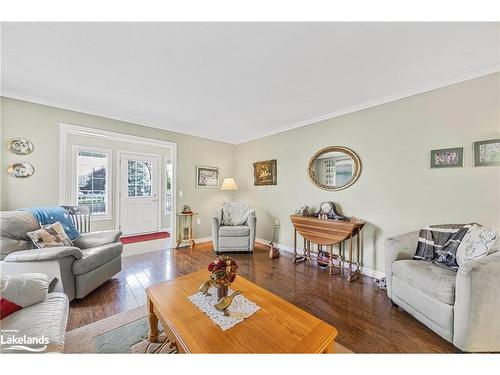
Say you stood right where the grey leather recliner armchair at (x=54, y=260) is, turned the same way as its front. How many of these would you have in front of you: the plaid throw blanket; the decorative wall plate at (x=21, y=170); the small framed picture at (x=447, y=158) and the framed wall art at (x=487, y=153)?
3

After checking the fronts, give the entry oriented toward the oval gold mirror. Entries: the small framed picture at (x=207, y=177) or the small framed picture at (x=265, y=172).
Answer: the small framed picture at (x=207, y=177)

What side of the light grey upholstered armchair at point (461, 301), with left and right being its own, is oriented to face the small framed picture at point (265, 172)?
right

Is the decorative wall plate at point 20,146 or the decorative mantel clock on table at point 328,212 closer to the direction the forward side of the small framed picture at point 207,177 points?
the decorative mantel clock on table

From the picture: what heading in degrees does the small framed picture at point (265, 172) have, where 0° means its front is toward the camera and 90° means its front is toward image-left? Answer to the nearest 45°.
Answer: approximately 45°
